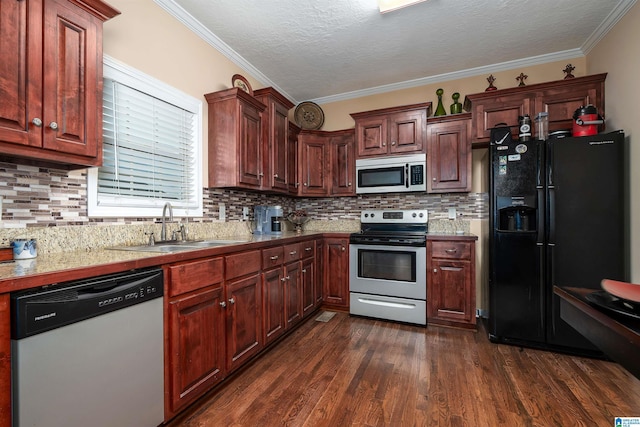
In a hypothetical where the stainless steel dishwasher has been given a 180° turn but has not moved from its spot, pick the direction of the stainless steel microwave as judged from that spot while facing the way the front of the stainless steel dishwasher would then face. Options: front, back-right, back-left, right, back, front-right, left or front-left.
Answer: back-right

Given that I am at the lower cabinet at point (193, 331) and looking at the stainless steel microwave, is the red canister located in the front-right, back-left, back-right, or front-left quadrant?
front-right

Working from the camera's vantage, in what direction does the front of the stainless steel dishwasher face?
facing the viewer and to the right of the viewer

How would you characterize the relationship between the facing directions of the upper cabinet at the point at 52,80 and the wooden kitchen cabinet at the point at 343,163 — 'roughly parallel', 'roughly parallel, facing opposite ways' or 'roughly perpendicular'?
roughly perpendicular

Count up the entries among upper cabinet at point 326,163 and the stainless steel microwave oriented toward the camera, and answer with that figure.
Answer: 2

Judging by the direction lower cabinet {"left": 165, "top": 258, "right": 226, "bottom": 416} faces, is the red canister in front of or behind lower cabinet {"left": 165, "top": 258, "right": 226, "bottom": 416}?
in front

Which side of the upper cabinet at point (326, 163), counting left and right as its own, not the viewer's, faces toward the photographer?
front

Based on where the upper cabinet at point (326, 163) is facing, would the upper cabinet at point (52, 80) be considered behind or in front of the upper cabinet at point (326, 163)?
in front

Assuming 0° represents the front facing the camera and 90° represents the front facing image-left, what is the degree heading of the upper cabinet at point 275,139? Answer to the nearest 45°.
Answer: approximately 315°

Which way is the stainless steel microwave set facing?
toward the camera

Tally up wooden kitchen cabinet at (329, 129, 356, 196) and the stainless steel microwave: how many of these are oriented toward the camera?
2

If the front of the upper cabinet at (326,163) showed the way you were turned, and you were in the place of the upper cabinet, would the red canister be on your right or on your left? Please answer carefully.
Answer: on your left

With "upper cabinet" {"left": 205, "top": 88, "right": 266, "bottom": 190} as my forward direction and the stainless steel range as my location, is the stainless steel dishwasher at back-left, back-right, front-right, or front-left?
front-left

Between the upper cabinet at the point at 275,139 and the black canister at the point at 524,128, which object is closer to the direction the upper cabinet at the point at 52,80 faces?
the black canister

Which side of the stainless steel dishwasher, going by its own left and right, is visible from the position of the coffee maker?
left

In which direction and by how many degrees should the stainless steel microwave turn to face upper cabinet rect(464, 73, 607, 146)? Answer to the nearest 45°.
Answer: approximately 90° to its left
